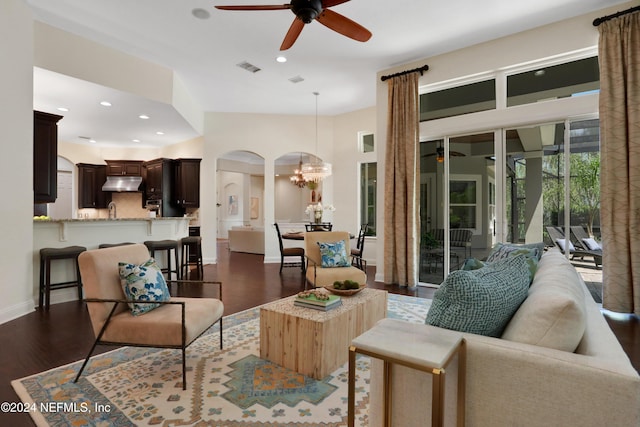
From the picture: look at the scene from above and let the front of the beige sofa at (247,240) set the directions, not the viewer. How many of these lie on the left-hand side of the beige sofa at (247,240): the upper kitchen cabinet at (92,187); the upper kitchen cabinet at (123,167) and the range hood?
3

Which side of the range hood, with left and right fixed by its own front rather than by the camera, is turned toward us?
front

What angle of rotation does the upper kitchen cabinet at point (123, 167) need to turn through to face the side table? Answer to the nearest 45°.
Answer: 0° — it already faces it

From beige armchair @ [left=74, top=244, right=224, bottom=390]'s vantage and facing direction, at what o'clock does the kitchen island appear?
The kitchen island is roughly at 7 o'clock from the beige armchair.

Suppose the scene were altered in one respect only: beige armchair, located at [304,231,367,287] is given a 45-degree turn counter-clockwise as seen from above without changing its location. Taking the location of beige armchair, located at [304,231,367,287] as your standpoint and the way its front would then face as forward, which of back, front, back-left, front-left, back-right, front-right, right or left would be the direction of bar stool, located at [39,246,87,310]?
back

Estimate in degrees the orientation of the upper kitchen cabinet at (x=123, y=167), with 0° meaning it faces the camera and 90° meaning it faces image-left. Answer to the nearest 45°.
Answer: approximately 0°

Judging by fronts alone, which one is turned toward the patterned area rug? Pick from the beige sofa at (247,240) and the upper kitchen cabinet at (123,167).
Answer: the upper kitchen cabinet

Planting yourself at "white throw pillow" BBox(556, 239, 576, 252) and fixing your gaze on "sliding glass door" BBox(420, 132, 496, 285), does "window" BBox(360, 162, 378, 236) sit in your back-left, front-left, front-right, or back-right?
front-right

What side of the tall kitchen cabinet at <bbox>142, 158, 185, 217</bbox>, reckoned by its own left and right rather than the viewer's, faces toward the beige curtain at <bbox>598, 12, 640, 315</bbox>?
left

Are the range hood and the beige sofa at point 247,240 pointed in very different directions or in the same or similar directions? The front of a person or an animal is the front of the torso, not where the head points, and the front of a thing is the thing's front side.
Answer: very different directions

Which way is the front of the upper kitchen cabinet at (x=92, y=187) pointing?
toward the camera

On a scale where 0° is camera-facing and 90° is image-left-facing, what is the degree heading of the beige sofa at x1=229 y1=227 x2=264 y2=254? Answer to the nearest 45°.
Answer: approximately 180°

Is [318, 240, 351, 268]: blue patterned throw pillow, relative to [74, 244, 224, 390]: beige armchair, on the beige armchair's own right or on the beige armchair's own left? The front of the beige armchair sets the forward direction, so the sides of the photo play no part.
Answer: on the beige armchair's own left

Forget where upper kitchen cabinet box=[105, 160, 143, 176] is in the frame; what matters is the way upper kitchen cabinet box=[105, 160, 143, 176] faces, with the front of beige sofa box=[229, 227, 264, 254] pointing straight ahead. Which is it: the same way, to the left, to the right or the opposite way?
the opposite way

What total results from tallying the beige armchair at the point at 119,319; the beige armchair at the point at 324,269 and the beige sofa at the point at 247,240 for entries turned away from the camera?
1

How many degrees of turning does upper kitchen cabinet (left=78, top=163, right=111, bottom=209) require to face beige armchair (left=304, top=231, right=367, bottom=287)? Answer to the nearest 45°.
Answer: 0° — it already faces it

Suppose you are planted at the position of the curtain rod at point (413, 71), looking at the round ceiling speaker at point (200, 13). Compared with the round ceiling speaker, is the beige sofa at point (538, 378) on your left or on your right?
left

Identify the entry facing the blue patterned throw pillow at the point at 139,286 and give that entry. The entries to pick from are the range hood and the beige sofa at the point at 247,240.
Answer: the range hood
